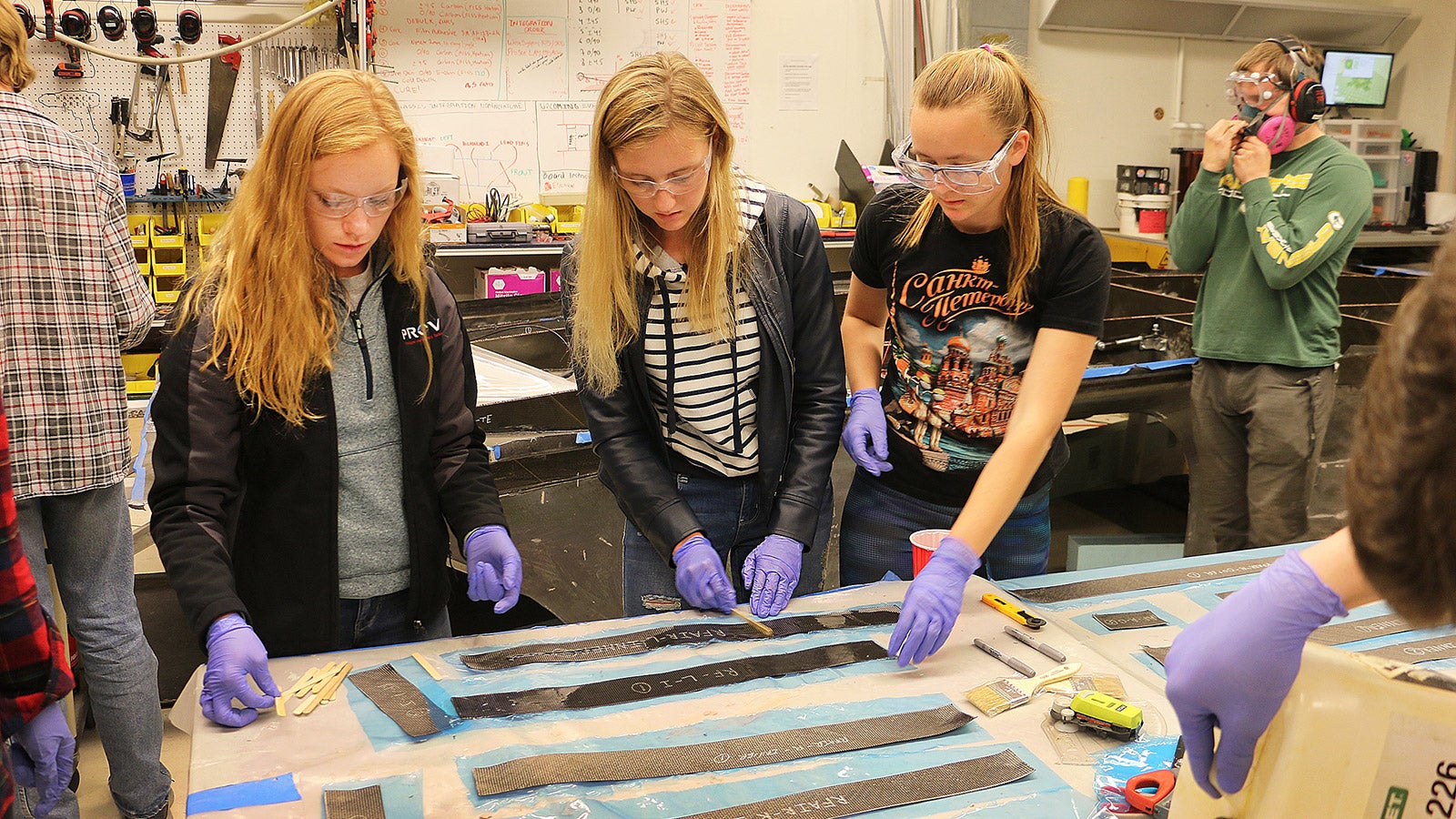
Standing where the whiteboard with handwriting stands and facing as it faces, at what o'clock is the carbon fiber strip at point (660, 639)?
The carbon fiber strip is roughly at 12 o'clock from the whiteboard with handwriting.

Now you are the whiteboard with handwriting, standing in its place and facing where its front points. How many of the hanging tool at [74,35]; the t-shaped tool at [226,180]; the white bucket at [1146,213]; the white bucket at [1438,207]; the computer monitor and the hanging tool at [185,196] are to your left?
3

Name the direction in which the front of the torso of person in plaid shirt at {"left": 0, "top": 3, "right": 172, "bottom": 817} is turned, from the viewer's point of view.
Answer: away from the camera

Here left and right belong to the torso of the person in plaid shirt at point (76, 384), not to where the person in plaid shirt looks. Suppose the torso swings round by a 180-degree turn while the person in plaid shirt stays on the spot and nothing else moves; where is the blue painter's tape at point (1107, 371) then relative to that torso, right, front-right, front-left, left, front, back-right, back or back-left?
left

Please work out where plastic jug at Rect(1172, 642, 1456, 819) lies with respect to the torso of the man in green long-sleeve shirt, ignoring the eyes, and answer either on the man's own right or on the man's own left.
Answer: on the man's own left

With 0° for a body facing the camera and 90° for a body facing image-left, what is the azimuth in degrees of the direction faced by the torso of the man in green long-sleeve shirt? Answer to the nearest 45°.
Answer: approximately 45°

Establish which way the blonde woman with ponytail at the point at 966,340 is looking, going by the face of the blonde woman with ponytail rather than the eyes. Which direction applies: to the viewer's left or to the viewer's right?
to the viewer's left
